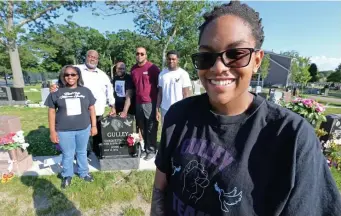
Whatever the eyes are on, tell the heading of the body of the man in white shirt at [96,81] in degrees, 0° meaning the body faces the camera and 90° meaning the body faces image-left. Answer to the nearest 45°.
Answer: approximately 0°

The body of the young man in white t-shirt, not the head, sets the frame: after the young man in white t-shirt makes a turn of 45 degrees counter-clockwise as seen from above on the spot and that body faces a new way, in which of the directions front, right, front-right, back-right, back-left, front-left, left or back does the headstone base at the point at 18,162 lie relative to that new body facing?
back-right

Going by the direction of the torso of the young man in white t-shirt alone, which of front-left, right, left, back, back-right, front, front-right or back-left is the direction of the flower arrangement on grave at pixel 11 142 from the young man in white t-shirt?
right

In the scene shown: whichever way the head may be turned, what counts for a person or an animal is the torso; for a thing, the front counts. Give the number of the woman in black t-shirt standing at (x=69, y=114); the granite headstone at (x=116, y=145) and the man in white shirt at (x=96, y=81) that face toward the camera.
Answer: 3

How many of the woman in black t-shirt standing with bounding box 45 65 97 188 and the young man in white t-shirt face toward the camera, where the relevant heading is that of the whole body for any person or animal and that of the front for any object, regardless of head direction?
2

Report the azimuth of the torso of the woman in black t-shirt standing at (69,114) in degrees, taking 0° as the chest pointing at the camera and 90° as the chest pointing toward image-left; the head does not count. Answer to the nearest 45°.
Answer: approximately 0°

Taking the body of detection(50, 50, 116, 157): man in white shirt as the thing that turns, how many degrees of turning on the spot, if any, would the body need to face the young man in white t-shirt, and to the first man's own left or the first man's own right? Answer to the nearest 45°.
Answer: approximately 45° to the first man's own left

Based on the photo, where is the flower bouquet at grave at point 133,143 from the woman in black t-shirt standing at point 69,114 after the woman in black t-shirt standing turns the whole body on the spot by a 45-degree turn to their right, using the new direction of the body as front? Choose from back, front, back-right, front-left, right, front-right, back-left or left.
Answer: back-left

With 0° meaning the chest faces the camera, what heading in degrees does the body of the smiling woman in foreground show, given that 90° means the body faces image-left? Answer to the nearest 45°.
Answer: approximately 45°

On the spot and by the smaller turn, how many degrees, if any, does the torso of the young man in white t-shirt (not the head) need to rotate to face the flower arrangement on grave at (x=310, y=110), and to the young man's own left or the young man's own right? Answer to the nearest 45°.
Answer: approximately 90° to the young man's own left
